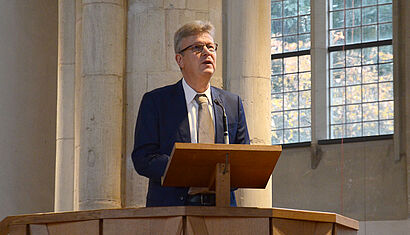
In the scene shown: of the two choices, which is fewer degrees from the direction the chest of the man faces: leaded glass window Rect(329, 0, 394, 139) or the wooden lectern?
the wooden lectern

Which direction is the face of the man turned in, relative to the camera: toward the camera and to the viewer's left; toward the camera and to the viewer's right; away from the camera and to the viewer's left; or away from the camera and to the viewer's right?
toward the camera and to the viewer's right

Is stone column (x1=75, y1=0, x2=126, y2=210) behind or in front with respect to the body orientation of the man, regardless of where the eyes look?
behind
